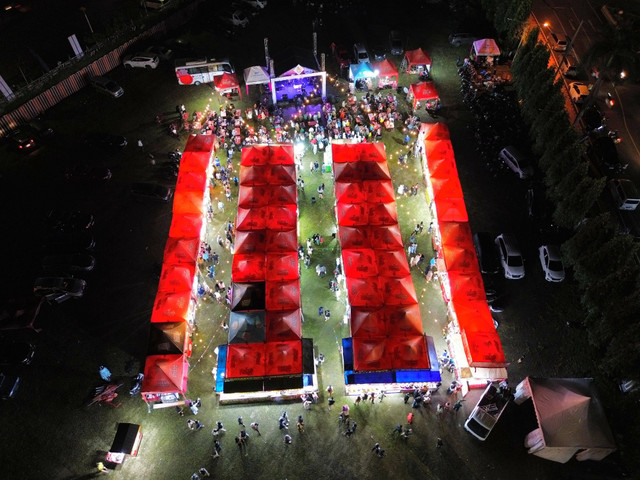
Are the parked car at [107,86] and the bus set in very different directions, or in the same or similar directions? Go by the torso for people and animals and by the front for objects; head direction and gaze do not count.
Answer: same or similar directions
